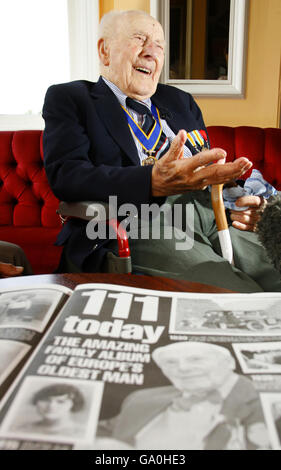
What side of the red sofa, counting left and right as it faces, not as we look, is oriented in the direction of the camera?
front

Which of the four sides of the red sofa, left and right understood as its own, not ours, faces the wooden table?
front

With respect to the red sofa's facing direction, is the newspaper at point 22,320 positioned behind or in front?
in front

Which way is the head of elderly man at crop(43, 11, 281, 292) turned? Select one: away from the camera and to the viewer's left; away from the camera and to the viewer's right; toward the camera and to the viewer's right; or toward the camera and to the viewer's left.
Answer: toward the camera and to the viewer's right

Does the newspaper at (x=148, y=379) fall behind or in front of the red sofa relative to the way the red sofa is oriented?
in front

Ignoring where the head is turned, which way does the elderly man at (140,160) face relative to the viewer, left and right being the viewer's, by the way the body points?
facing the viewer and to the right of the viewer
